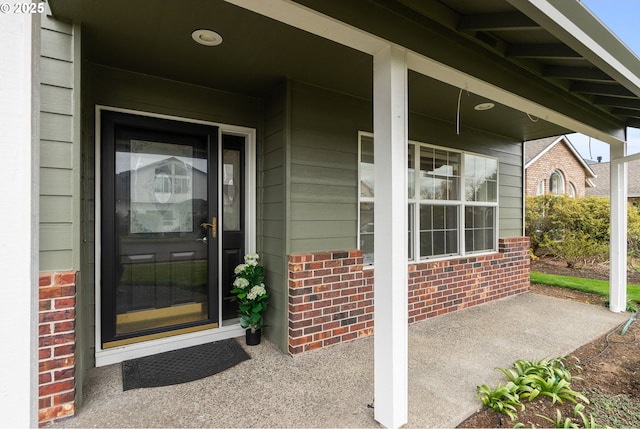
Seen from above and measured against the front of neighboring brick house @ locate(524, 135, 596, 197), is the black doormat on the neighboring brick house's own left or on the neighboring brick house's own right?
on the neighboring brick house's own right

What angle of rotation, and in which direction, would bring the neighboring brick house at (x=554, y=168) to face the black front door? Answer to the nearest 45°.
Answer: approximately 45° to its right

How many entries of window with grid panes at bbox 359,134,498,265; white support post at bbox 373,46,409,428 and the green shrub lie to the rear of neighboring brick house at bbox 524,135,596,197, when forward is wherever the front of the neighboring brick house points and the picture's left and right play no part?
0

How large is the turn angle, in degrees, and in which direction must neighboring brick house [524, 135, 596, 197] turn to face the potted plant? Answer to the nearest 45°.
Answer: approximately 45° to its right

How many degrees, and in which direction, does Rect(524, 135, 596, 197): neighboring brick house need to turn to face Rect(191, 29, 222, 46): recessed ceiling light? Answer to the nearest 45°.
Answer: approximately 45° to its right

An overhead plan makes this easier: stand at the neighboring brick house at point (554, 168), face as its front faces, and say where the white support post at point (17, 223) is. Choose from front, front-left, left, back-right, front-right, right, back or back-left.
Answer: front-right

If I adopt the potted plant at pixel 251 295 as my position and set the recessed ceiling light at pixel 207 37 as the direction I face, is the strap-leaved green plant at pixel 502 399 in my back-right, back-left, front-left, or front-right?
front-left

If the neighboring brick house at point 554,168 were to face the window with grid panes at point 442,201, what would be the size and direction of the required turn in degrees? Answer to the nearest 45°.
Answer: approximately 45° to its right

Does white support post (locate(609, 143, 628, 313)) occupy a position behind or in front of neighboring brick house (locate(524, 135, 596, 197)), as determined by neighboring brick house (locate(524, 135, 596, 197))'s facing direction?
in front
